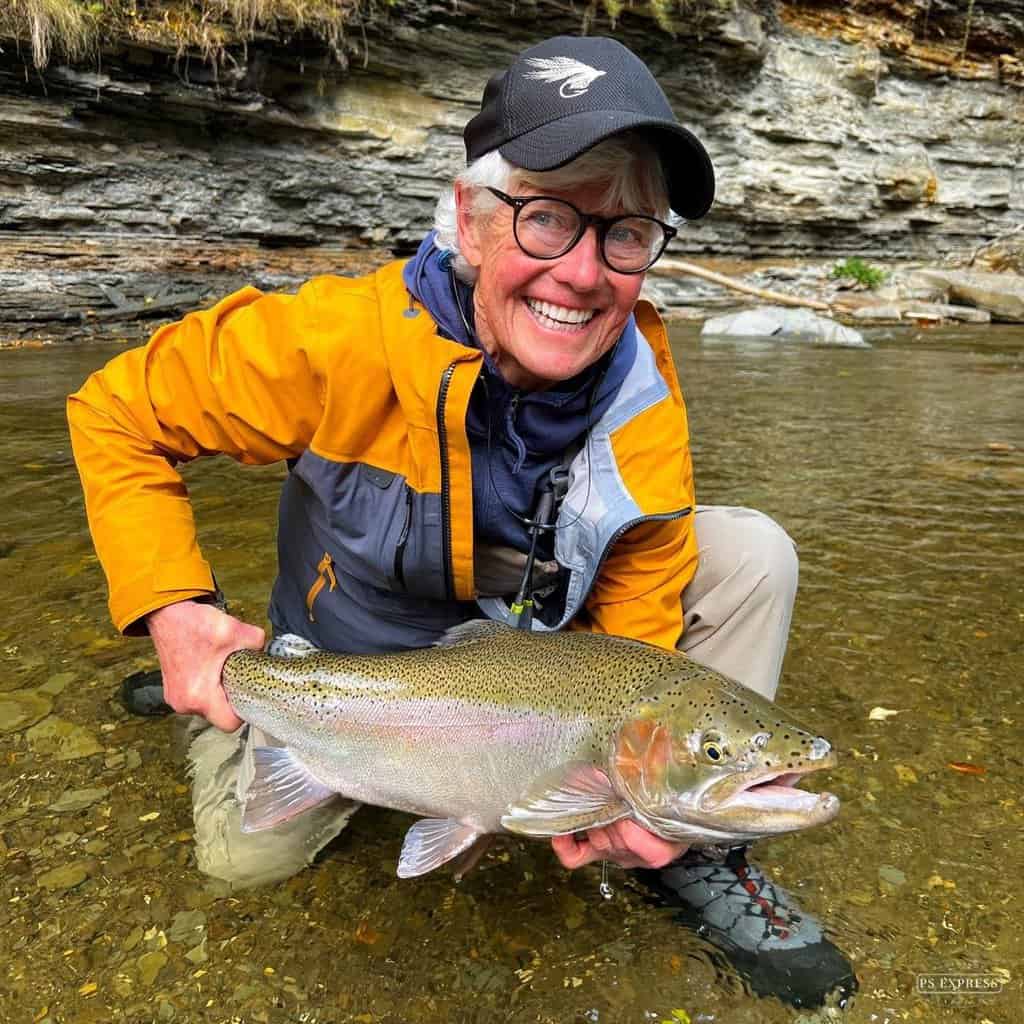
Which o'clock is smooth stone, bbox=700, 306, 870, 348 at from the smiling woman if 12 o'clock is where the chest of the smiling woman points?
The smooth stone is roughly at 8 o'clock from the smiling woman.

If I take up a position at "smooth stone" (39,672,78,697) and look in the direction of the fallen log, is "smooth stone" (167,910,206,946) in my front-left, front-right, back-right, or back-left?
back-right

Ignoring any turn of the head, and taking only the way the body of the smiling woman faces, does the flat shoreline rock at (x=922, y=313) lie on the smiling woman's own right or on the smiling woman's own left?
on the smiling woman's own left

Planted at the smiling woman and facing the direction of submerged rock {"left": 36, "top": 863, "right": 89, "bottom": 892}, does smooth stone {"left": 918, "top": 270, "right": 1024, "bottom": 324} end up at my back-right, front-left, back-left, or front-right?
back-right

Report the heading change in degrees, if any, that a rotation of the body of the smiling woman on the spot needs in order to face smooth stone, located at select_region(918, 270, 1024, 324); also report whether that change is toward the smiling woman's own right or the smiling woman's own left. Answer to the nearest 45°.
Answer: approximately 90° to the smiling woman's own left

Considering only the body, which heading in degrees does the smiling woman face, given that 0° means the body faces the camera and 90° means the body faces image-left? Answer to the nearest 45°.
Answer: approximately 315°
